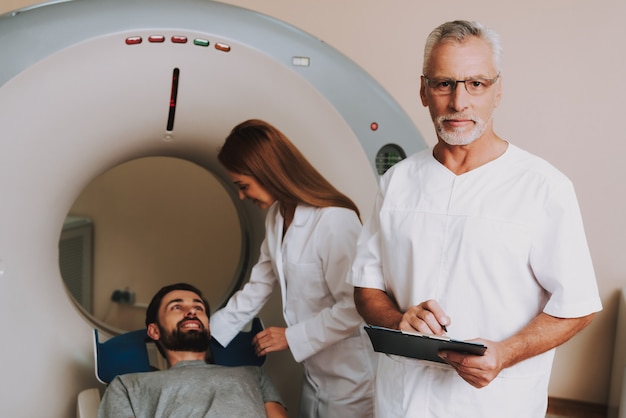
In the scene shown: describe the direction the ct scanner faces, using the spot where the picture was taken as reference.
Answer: facing the viewer
